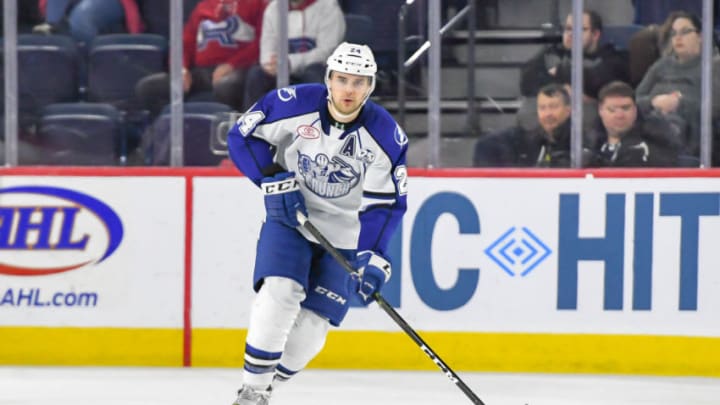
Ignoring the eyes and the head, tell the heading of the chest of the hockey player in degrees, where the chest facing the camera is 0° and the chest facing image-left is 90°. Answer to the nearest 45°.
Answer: approximately 0°

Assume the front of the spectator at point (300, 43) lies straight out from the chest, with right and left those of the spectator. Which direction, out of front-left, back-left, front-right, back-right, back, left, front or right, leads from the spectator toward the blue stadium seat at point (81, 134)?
right

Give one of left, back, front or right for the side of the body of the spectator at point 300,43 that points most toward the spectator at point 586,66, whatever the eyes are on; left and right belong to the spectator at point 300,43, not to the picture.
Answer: left

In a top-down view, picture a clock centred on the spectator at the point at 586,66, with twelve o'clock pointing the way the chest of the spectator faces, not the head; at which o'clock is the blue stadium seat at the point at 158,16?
The blue stadium seat is roughly at 3 o'clock from the spectator.

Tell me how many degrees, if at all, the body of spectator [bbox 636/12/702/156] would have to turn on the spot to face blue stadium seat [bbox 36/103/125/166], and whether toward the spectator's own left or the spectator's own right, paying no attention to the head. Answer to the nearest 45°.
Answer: approximately 45° to the spectator's own right

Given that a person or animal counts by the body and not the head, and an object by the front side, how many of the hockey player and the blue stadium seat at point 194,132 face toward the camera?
2

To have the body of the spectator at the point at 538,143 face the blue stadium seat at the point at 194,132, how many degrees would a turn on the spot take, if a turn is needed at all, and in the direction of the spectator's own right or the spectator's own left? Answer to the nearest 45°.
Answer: approximately 90° to the spectator's own right

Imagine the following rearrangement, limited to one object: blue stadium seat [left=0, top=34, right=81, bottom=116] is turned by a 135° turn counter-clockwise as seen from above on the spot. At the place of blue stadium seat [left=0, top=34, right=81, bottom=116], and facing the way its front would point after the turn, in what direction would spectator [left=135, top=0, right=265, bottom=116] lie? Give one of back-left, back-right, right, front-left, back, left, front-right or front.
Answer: front-right

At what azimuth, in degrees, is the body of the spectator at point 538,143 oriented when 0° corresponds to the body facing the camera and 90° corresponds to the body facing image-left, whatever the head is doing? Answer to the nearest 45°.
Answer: approximately 0°
